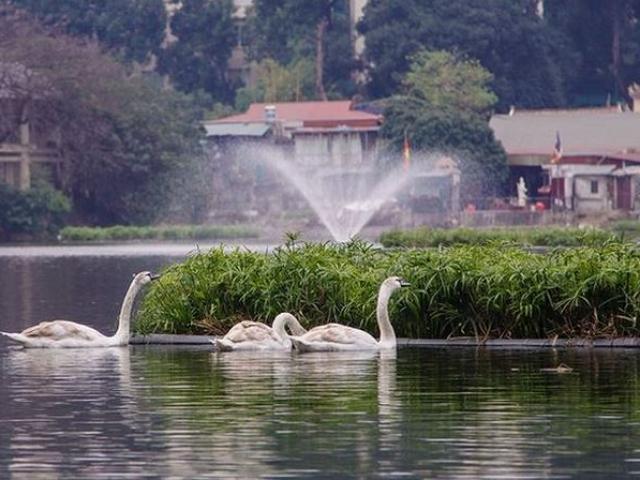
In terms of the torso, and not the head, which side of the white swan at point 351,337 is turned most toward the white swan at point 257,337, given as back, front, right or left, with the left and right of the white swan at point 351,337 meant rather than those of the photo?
back

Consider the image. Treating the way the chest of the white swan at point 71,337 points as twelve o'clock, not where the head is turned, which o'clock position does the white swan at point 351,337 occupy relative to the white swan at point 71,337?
the white swan at point 351,337 is roughly at 1 o'clock from the white swan at point 71,337.

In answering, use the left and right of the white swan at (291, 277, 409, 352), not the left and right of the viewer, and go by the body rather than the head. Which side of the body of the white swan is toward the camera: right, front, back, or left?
right

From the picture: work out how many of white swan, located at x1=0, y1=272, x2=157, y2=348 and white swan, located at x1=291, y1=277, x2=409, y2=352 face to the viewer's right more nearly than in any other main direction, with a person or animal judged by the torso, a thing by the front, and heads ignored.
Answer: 2

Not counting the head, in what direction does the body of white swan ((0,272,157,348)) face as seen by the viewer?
to the viewer's right

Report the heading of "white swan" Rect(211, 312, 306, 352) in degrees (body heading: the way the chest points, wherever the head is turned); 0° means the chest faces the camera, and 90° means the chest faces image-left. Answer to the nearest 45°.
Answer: approximately 270°

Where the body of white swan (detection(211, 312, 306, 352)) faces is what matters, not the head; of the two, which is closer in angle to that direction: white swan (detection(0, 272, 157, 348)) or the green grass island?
the green grass island
